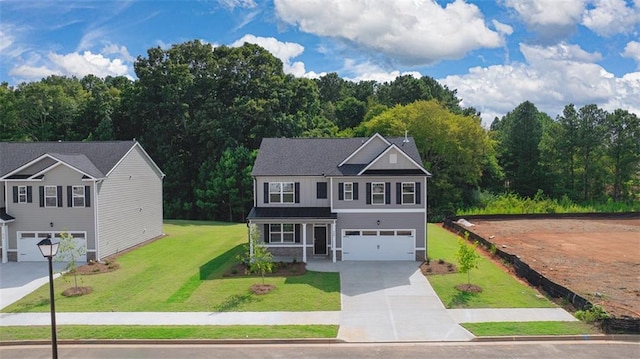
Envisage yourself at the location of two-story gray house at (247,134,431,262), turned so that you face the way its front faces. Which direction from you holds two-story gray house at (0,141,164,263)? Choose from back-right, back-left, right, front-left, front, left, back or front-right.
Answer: right

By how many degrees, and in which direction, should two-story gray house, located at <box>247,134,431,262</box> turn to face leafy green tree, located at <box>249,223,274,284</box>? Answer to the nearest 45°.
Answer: approximately 45° to its right

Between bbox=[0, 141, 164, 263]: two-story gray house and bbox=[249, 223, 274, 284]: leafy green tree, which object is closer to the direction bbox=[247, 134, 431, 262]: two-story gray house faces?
the leafy green tree

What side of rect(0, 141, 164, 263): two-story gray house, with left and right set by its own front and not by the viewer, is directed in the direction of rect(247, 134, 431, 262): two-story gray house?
left

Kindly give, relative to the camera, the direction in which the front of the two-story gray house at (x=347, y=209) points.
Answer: facing the viewer

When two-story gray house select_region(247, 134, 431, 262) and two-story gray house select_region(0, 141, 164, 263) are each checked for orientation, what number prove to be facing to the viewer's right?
0

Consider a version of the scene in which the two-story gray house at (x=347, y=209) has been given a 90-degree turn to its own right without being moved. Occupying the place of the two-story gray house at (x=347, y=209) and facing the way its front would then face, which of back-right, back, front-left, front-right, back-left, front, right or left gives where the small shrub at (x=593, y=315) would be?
back-left

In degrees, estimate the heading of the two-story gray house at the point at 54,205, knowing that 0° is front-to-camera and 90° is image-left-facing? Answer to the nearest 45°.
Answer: approximately 45°

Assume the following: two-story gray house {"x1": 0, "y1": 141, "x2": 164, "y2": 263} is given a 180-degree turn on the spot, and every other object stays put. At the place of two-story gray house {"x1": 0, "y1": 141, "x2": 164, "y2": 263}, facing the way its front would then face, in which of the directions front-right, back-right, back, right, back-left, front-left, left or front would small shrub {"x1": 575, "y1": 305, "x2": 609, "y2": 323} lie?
right

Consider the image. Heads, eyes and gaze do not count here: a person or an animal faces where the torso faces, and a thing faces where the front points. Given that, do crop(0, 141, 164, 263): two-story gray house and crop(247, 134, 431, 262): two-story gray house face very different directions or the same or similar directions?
same or similar directions

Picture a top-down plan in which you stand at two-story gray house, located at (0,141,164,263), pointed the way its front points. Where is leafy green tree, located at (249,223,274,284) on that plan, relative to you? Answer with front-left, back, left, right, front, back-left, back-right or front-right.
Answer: left
